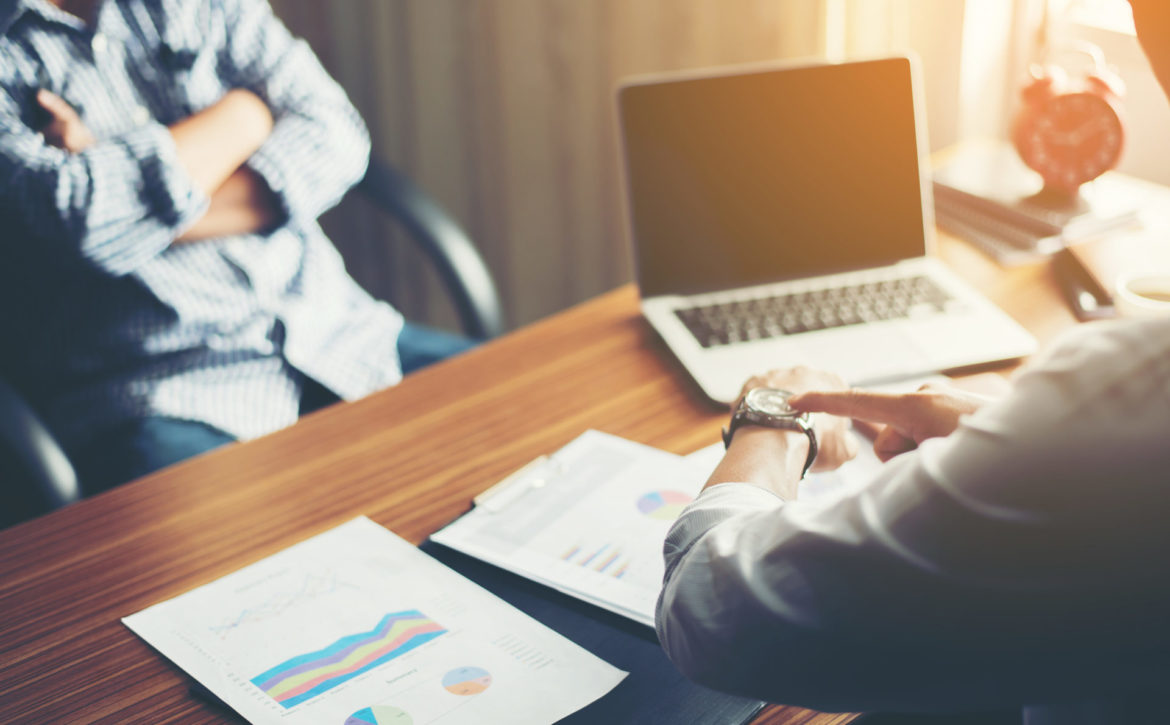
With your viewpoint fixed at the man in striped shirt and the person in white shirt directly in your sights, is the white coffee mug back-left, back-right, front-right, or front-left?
front-left

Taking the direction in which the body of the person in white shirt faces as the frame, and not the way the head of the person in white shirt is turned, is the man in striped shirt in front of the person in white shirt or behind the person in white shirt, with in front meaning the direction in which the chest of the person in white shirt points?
in front

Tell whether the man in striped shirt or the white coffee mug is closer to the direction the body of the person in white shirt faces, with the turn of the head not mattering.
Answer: the man in striped shirt

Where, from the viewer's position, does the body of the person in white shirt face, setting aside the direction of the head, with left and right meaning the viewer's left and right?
facing away from the viewer and to the left of the viewer

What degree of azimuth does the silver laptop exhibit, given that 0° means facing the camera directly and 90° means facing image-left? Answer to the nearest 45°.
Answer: approximately 315°

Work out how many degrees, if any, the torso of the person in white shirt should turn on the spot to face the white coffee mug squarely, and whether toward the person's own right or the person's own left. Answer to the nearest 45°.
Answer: approximately 45° to the person's own right
